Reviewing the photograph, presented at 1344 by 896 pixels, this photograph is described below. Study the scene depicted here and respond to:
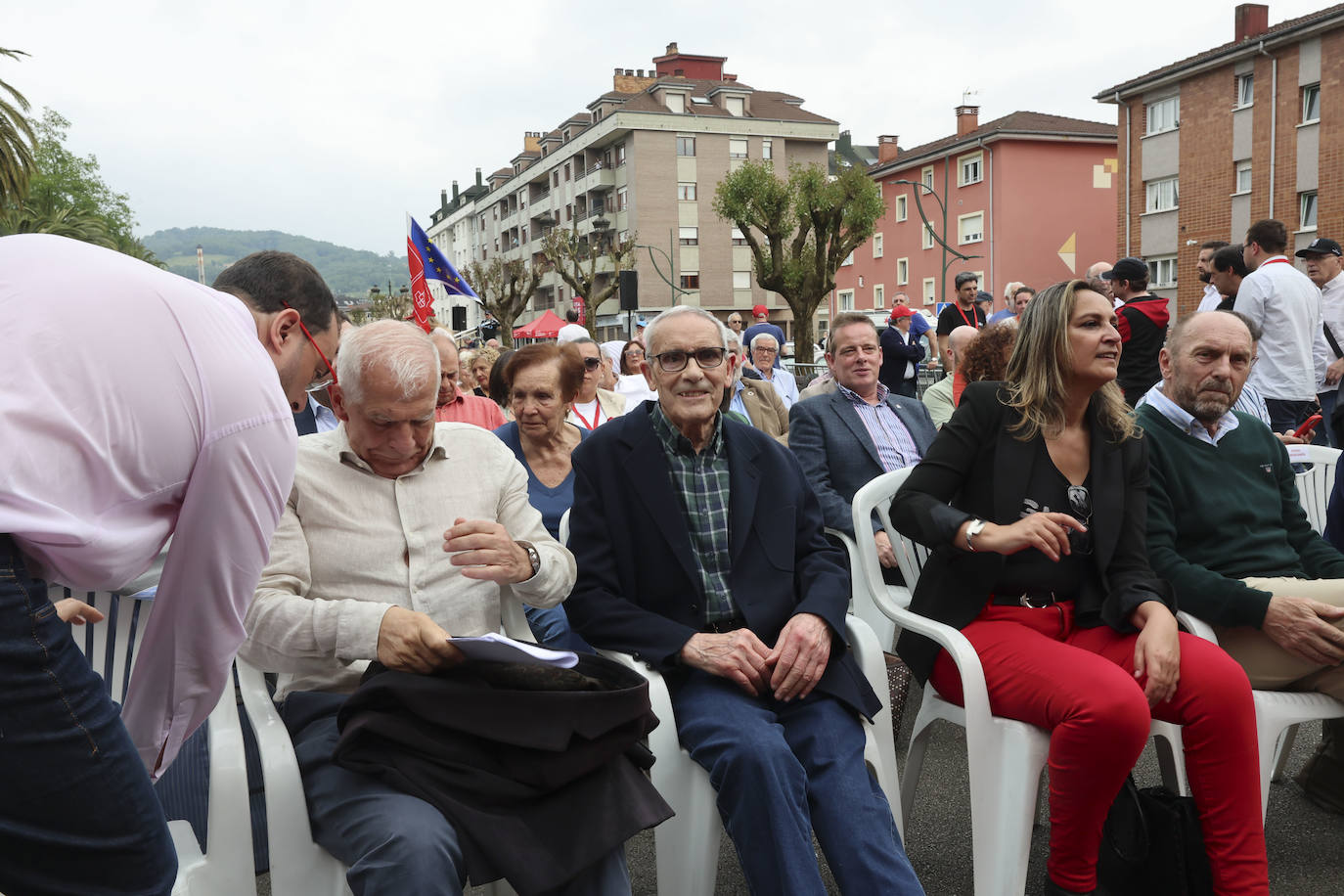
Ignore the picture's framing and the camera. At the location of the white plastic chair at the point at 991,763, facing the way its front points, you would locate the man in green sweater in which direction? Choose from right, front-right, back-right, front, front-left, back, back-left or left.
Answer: left

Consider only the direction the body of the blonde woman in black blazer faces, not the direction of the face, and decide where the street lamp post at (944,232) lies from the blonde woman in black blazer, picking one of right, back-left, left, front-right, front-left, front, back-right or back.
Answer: back-left

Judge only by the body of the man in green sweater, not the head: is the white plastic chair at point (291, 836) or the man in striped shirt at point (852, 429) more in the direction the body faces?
the white plastic chair

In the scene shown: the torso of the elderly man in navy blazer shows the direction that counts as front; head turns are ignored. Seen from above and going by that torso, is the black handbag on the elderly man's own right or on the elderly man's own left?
on the elderly man's own left

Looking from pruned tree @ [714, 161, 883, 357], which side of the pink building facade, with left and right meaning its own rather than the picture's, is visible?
front

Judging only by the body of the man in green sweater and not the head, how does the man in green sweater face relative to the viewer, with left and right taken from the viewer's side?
facing the viewer and to the right of the viewer

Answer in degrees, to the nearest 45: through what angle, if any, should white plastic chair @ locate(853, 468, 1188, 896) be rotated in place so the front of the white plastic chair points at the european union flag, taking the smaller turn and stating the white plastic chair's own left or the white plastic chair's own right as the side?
approximately 180°

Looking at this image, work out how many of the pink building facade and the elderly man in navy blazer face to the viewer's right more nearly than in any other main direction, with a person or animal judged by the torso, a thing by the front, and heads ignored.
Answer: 0

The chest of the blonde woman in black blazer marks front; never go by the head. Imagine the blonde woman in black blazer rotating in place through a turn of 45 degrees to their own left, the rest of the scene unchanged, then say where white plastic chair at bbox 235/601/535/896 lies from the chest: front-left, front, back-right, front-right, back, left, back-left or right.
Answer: back-right

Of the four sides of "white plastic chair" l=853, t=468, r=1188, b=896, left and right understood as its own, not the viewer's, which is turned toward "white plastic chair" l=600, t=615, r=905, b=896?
right

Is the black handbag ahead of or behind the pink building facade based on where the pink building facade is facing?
ahead

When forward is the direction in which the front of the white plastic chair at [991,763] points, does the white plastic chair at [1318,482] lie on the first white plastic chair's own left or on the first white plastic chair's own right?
on the first white plastic chair's own left

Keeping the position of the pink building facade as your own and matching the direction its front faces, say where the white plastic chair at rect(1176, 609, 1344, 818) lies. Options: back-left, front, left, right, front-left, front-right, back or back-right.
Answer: front-left

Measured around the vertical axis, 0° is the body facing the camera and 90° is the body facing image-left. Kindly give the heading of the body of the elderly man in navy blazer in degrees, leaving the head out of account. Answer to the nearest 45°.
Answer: approximately 0°
